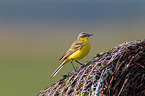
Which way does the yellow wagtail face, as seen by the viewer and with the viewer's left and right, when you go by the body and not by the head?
facing to the right of the viewer
